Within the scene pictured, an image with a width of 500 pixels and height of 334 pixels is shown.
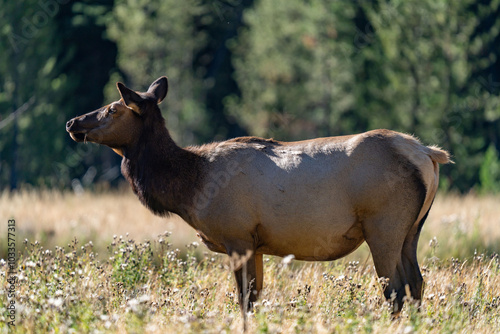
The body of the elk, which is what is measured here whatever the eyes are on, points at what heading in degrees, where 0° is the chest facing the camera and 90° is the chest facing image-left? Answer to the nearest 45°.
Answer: approximately 90°
